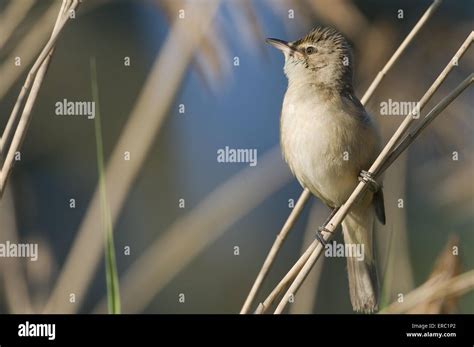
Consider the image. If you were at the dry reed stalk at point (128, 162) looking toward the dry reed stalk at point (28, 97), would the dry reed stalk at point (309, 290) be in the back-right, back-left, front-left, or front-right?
back-left

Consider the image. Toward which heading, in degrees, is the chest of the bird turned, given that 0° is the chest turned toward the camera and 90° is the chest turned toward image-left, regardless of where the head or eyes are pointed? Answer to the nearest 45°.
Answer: approximately 45°

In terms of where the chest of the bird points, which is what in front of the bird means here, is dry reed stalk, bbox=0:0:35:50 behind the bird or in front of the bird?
in front

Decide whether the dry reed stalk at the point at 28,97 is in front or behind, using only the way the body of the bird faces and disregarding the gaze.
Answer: in front
